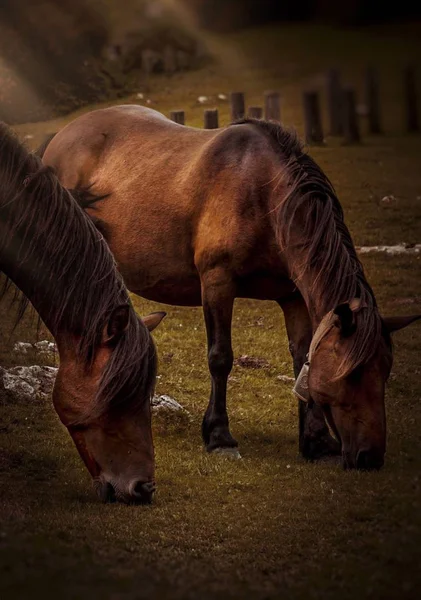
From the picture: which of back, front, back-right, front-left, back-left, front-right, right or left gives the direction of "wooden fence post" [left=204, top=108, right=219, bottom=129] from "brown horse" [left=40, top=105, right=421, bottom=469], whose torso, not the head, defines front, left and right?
back-left

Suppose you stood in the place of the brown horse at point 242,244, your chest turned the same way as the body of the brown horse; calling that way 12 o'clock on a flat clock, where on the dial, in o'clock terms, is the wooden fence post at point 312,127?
The wooden fence post is roughly at 8 o'clock from the brown horse.

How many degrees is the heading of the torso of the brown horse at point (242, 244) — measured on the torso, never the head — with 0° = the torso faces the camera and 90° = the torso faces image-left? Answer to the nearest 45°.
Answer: approximately 315°

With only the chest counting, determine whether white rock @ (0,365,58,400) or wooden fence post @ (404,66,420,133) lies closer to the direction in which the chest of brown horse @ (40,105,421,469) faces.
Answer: the wooden fence post

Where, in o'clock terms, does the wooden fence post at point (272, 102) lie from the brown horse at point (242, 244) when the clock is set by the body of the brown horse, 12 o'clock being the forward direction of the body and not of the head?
The wooden fence post is roughly at 8 o'clock from the brown horse.

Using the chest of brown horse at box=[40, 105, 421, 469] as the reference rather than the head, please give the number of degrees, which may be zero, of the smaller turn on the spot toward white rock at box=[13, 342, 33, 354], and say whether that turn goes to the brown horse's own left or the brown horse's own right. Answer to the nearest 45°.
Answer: approximately 180°
